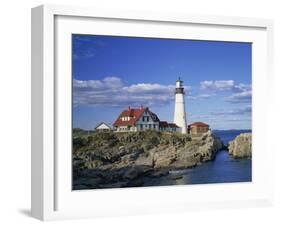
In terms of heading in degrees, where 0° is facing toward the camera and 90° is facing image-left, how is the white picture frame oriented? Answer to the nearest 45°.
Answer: approximately 315°
